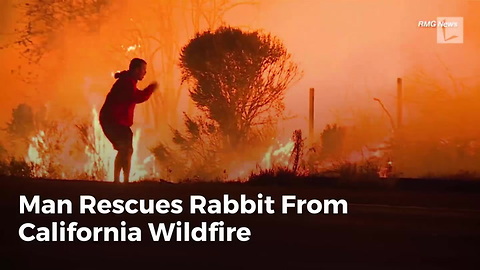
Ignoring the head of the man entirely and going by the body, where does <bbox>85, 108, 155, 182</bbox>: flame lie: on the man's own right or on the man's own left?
on the man's own left

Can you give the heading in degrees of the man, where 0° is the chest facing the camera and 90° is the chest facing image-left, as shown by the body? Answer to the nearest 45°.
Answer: approximately 270°

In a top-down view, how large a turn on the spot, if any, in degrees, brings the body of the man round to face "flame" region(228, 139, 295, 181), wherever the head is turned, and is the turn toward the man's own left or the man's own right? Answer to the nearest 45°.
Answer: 0° — they already face it

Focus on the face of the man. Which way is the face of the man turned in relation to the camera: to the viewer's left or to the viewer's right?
to the viewer's right

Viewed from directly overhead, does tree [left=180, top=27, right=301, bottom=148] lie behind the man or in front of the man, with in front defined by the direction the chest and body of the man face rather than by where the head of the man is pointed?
in front

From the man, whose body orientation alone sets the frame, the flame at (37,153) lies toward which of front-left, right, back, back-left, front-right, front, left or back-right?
back-left
